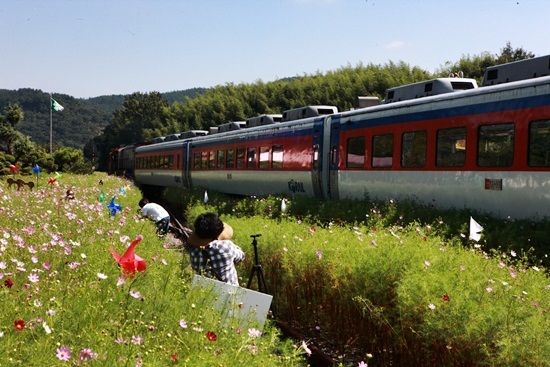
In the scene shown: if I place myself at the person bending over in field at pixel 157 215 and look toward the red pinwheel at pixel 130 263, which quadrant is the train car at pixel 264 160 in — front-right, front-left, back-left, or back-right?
back-left

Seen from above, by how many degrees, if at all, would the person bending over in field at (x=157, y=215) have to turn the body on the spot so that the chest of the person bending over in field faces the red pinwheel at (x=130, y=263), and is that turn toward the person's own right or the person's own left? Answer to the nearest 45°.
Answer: approximately 90° to the person's own left

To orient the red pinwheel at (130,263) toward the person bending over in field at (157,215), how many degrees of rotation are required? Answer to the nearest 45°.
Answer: approximately 180°
